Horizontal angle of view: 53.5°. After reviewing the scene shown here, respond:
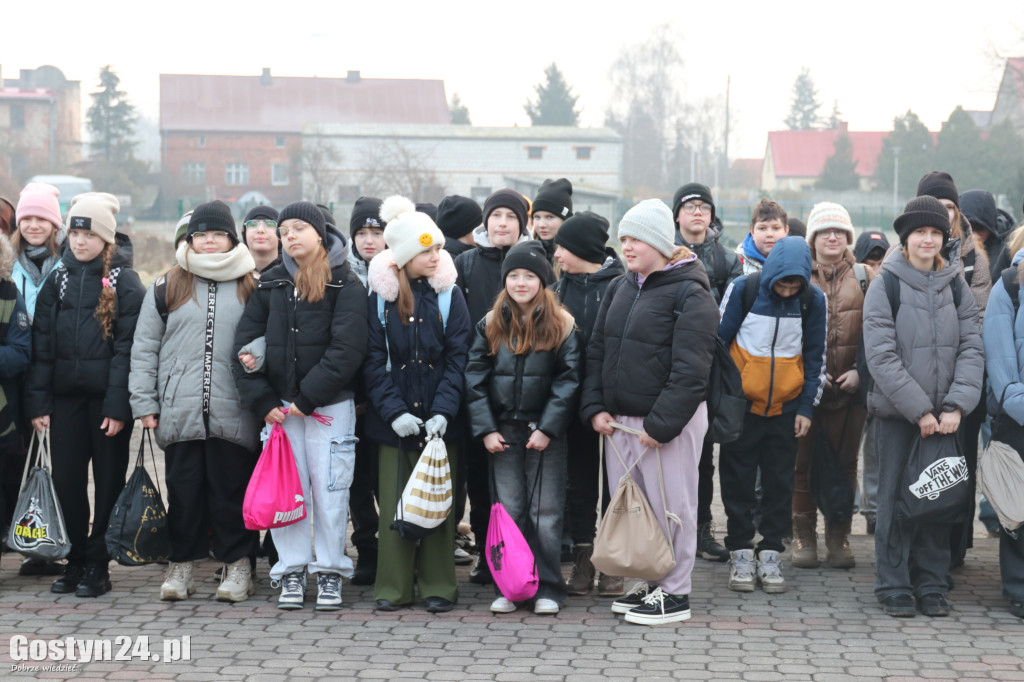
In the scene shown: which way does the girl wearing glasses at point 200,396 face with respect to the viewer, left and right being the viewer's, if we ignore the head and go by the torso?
facing the viewer

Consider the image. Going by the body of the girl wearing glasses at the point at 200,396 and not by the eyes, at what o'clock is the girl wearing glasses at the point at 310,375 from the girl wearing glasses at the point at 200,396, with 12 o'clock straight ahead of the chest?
the girl wearing glasses at the point at 310,375 is roughly at 10 o'clock from the girl wearing glasses at the point at 200,396.
